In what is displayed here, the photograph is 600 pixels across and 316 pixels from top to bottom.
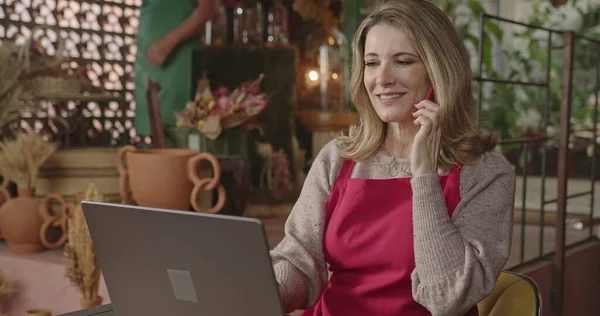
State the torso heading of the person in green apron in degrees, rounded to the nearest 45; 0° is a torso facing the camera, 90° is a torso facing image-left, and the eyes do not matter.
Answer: approximately 45°

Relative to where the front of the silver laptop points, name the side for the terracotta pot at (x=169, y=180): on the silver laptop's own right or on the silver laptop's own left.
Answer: on the silver laptop's own left

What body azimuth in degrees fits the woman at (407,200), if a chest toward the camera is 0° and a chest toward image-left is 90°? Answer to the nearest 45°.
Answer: approximately 45°

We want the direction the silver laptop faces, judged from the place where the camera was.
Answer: facing away from the viewer and to the right of the viewer

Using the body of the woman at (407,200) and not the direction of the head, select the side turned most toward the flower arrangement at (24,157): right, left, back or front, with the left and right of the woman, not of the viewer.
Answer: right

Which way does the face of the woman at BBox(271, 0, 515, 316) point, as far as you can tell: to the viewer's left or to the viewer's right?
to the viewer's left

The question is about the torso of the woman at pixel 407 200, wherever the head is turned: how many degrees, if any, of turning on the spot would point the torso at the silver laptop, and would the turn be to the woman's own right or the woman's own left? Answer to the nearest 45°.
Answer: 0° — they already face it

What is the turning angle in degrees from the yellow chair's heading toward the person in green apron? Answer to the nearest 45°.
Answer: approximately 90° to its right
